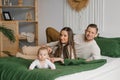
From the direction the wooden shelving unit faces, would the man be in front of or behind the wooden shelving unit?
in front

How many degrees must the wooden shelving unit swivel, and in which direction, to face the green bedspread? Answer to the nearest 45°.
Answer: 0° — it already faces it

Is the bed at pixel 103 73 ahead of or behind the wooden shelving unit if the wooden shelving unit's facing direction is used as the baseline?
ahead

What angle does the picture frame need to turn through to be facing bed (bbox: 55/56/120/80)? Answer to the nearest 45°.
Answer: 0° — it already faces it

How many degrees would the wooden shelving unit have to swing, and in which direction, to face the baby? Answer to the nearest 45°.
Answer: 0° — it already faces them

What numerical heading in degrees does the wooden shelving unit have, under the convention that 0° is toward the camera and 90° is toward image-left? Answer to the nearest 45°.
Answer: approximately 0°
